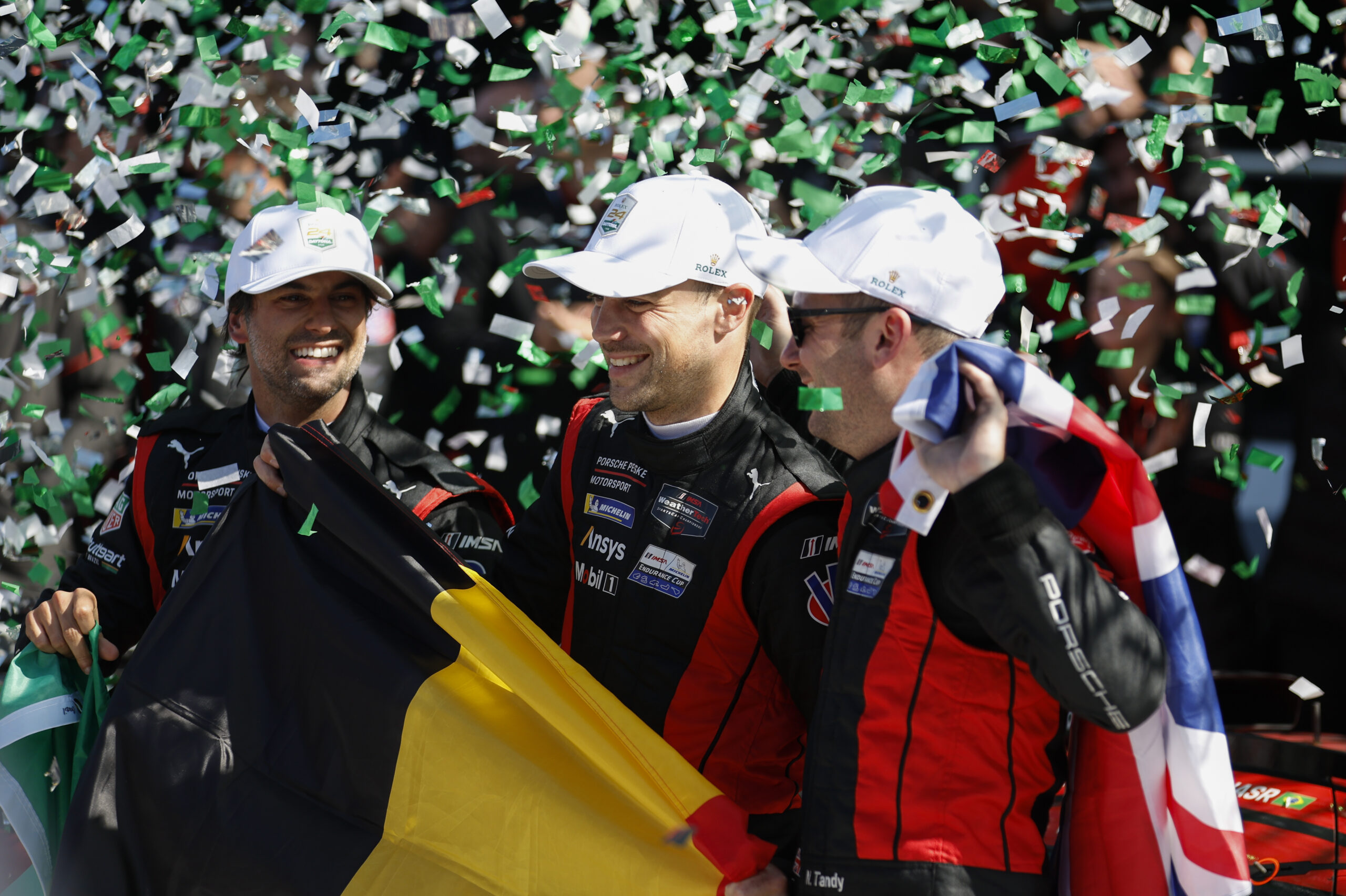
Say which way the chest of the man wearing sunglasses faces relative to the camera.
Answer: to the viewer's left

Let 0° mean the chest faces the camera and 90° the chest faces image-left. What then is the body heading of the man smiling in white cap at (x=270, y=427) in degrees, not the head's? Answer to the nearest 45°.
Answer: approximately 0°

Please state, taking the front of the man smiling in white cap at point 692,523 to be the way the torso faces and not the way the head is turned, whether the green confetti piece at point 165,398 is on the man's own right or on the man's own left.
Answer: on the man's own right

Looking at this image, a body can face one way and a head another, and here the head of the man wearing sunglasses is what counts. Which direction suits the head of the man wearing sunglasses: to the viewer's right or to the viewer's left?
to the viewer's left

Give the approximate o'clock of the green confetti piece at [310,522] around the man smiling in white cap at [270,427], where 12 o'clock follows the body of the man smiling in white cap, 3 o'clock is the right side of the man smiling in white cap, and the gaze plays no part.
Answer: The green confetti piece is roughly at 12 o'clock from the man smiling in white cap.
